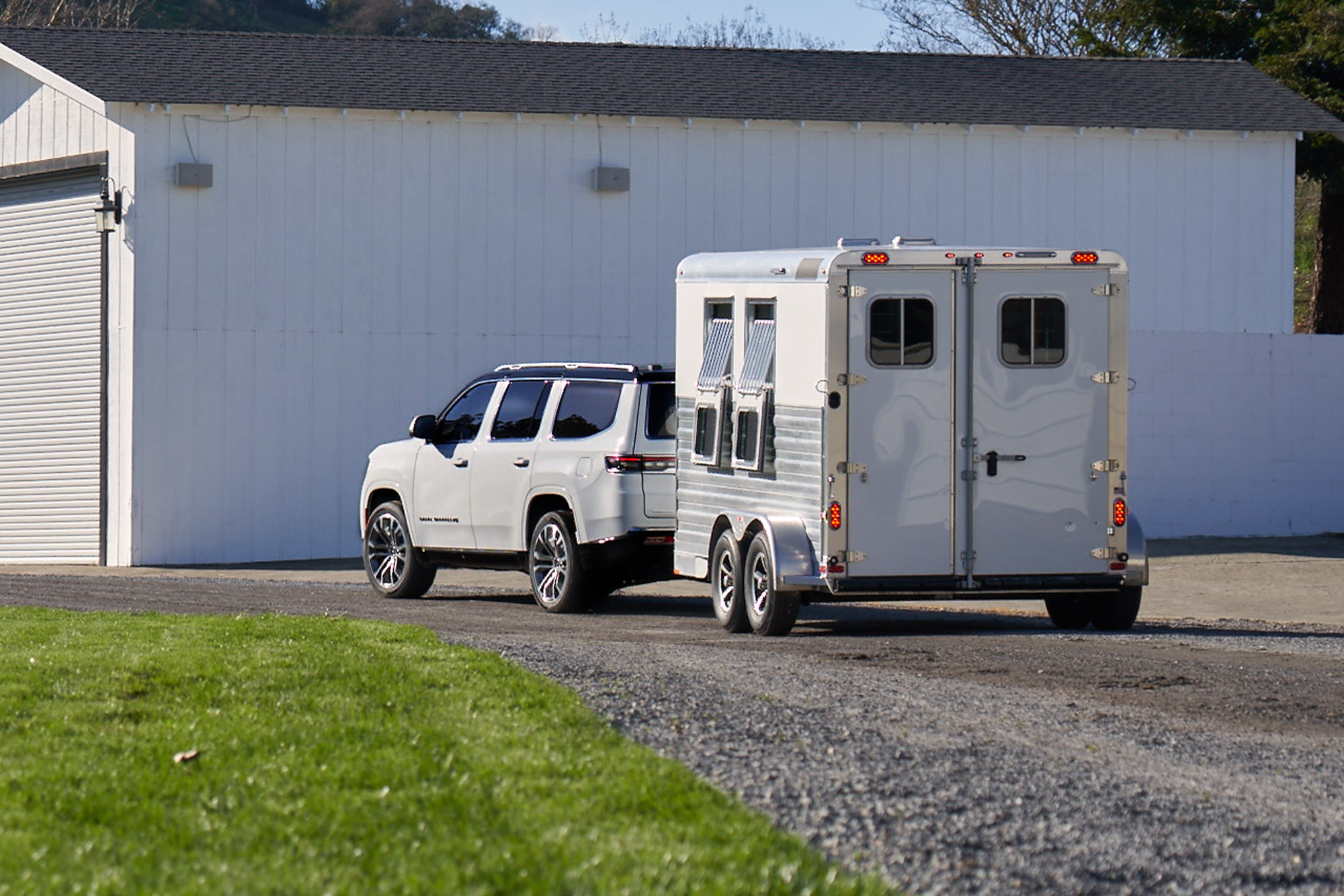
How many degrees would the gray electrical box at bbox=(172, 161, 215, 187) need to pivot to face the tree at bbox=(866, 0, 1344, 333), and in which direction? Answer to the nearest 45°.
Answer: approximately 90° to its left

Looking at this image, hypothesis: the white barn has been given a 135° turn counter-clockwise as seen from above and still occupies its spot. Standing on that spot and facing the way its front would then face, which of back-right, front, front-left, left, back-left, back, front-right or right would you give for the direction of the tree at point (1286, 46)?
front-left

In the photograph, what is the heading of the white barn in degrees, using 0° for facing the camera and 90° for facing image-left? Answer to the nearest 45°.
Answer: approximately 45°

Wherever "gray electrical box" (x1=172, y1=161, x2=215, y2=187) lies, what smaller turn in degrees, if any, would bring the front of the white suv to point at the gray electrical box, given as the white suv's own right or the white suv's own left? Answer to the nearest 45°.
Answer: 0° — it already faces it

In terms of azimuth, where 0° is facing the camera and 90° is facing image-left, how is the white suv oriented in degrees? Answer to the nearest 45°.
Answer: approximately 135°

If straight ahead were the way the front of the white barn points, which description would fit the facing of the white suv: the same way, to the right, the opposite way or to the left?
to the right

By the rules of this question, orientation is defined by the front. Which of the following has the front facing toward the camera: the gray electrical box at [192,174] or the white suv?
the gray electrical box

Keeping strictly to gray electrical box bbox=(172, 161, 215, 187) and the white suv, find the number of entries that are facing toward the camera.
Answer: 1

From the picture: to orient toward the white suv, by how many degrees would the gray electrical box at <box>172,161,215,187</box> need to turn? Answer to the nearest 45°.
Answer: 0° — it already faces it

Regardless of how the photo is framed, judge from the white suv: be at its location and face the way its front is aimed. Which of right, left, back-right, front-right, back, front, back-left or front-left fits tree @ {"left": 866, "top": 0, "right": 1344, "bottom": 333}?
right

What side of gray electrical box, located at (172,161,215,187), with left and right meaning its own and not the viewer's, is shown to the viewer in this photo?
front
